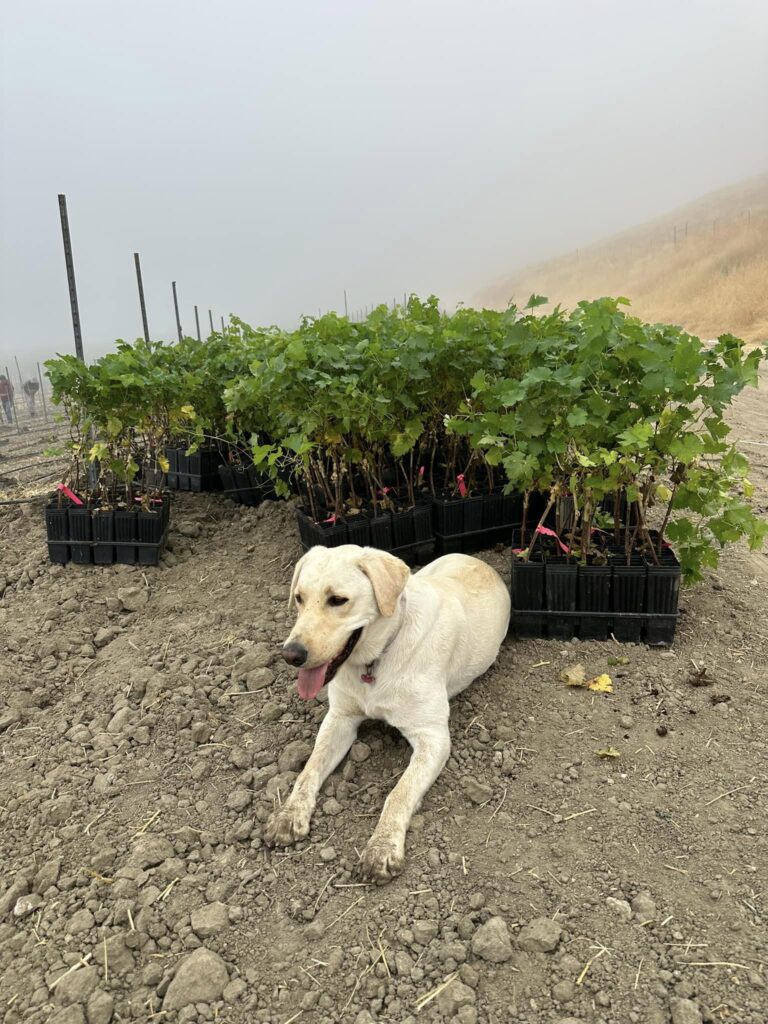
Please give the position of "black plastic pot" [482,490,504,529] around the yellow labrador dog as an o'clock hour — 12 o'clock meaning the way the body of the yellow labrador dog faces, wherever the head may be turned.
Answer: The black plastic pot is roughly at 5 o'clock from the yellow labrador dog.

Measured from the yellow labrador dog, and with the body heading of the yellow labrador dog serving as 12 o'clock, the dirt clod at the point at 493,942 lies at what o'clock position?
The dirt clod is roughly at 10 o'clock from the yellow labrador dog.

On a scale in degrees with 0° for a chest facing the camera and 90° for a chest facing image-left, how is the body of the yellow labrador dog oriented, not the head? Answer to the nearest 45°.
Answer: approximately 45°

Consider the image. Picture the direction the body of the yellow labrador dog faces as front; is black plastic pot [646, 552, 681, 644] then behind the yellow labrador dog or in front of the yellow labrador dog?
behind

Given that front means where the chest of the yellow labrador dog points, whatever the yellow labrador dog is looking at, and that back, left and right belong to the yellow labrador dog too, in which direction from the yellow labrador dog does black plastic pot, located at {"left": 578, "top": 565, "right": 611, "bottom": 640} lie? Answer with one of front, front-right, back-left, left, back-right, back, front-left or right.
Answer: back

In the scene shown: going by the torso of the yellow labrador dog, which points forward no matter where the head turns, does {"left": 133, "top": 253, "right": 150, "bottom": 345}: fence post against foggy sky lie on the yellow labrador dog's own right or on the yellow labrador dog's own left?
on the yellow labrador dog's own right

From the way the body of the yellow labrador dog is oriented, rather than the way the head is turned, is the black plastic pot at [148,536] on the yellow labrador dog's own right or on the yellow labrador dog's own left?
on the yellow labrador dog's own right

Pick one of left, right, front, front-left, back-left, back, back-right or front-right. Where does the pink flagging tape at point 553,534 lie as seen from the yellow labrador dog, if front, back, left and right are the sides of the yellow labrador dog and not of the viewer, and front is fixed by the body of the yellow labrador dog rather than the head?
back

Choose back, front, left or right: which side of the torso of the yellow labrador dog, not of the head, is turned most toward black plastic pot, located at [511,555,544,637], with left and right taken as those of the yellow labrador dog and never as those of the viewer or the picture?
back

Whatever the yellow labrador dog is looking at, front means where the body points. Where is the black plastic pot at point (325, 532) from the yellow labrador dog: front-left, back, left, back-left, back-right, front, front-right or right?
back-right

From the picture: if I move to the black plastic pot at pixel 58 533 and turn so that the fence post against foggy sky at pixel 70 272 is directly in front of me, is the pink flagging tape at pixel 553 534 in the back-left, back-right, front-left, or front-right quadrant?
back-right

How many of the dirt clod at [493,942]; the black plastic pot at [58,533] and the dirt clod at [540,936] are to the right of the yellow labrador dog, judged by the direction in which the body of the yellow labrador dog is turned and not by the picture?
1

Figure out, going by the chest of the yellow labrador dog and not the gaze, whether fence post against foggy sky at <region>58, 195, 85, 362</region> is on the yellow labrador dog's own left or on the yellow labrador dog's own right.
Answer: on the yellow labrador dog's own right

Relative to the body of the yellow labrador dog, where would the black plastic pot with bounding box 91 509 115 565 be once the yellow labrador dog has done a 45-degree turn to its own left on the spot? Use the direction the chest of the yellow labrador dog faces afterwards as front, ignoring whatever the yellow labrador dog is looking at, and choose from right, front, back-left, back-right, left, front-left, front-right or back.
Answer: back-right
